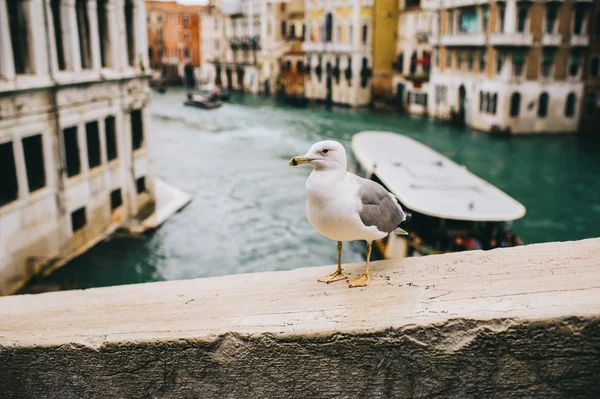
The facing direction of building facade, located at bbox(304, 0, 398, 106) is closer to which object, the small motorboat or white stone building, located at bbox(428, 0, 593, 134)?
the small motorboat

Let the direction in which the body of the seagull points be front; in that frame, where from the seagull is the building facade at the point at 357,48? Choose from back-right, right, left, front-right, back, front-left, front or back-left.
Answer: back-right

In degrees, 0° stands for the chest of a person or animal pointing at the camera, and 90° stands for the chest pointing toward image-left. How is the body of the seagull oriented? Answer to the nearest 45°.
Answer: approximately 45°

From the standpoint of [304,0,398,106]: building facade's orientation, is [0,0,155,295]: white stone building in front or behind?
in front

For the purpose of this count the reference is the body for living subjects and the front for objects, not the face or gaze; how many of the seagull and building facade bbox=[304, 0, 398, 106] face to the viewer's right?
0

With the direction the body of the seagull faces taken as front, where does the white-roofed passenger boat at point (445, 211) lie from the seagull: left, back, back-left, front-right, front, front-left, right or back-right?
back-right

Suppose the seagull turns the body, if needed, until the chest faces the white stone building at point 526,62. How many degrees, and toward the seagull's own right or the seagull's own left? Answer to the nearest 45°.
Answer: approximately 135° to the seagull's own right

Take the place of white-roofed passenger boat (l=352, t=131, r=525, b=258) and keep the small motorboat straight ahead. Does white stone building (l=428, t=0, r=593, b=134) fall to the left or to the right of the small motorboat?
right

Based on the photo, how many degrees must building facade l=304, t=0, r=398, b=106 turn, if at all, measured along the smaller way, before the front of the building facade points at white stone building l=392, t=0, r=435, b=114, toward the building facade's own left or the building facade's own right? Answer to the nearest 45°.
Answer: approximately 90° to the building facade's own left
